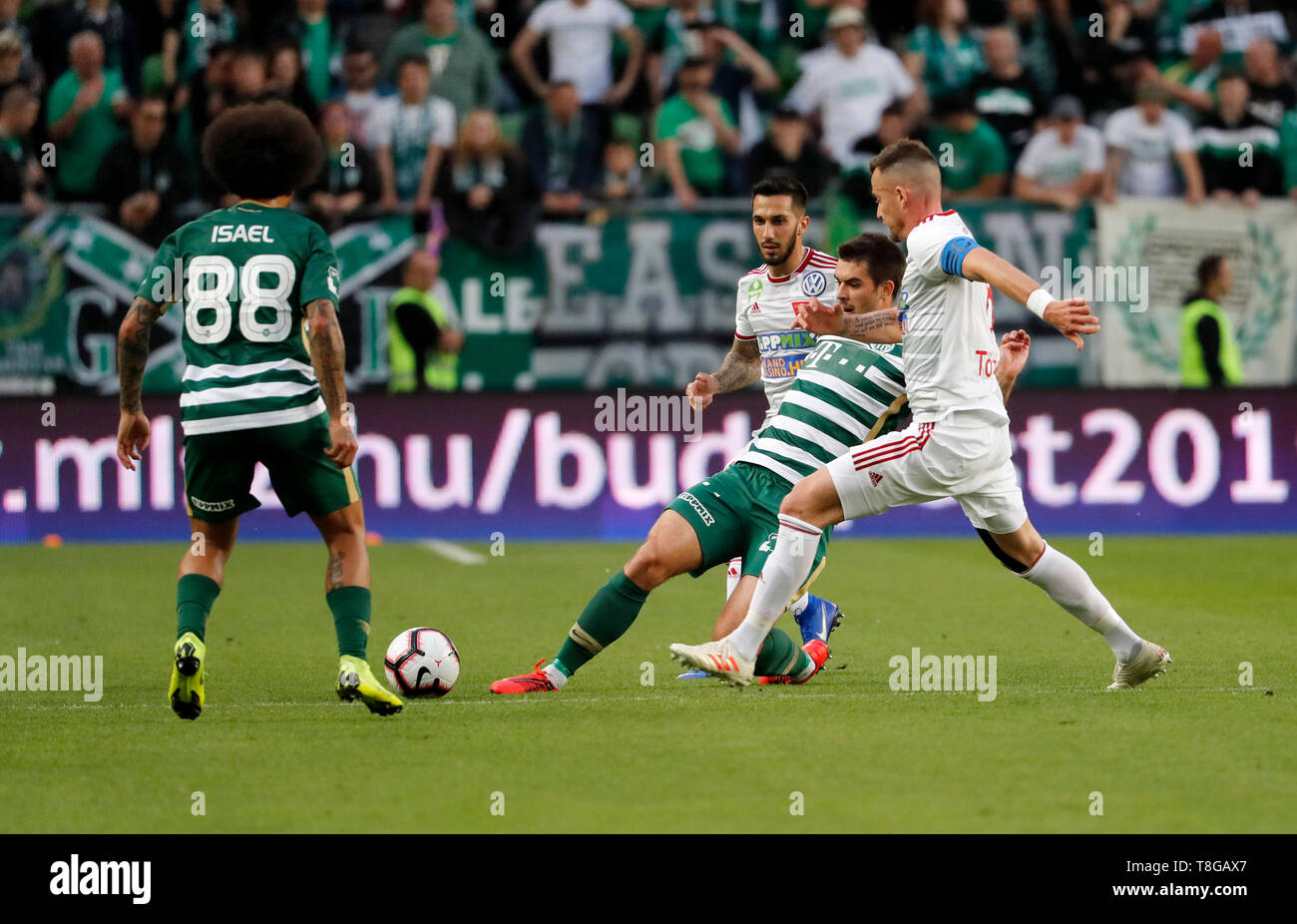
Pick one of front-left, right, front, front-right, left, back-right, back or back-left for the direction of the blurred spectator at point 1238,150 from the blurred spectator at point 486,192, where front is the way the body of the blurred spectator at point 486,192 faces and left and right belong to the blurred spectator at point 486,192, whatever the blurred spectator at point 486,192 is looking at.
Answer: left

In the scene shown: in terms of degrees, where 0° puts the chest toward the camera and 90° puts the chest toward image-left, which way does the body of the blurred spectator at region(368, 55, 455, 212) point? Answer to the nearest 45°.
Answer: approximately 0°

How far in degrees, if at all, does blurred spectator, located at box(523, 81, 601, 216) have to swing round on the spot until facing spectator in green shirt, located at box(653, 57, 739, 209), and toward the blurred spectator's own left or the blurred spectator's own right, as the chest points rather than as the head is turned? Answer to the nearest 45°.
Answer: approximately 90° to the blurred spectator's own left

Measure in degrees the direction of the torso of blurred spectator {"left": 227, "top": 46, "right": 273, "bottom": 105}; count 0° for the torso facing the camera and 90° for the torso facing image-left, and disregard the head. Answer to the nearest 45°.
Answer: approximately 0°

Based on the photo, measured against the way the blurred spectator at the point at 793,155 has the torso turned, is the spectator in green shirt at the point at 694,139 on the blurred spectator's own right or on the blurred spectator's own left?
on the blurred spectator's own right
